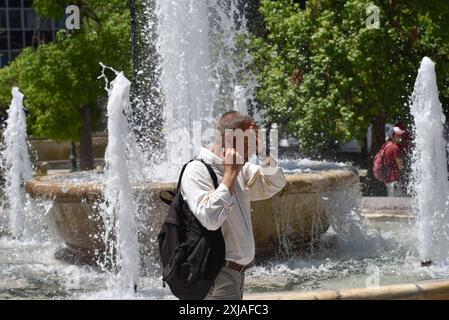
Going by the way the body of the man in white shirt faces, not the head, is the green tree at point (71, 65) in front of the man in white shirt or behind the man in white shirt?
behind

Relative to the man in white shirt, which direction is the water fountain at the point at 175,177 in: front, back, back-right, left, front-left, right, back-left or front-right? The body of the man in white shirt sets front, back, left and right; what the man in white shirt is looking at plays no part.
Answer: back-left
